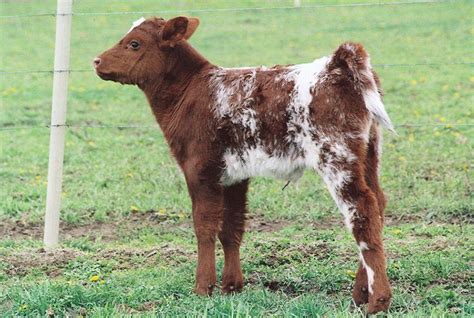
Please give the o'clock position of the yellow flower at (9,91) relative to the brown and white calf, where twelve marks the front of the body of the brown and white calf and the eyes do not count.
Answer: The yellow flower is roughly at 2 o'clock from the brown and white calf.

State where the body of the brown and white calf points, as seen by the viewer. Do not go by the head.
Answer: to the viewer's left

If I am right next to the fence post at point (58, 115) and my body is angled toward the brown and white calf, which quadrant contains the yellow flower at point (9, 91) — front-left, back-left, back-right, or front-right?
back-left

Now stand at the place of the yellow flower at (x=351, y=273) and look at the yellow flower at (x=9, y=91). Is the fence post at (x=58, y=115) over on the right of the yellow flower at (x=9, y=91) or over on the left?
left

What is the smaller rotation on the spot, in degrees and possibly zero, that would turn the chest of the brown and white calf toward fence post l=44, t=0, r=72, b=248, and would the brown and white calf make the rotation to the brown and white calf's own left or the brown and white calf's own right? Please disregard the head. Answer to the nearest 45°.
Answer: approximately 45° to the brown and white calf's own right
